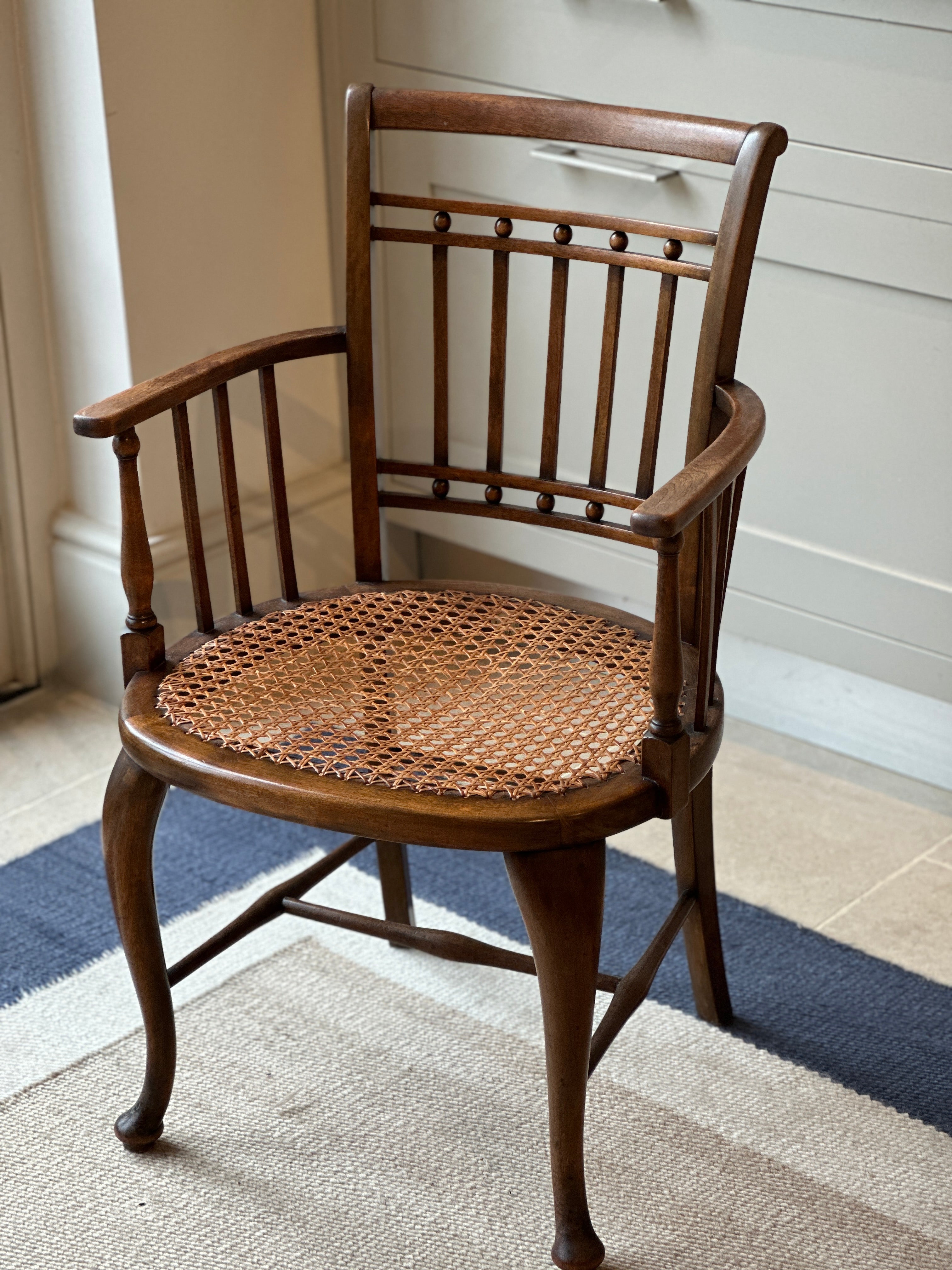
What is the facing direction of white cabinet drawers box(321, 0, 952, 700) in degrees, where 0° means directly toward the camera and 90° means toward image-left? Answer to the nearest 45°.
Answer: approximately 45°

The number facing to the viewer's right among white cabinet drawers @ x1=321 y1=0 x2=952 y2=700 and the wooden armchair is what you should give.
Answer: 0

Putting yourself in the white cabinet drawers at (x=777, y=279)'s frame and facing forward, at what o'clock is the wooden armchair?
The wooden armchair is roughly at 11 o'clock from the white cabinet drawers.

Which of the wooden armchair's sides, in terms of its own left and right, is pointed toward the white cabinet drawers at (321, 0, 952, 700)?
back

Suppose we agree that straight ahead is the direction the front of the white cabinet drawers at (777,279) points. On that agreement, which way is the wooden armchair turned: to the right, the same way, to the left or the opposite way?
the same way

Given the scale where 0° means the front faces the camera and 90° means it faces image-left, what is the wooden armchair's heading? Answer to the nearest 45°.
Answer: approximately 45°
